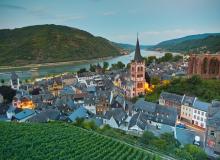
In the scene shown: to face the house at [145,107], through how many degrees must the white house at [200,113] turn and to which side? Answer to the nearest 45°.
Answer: approximately 45° to its right

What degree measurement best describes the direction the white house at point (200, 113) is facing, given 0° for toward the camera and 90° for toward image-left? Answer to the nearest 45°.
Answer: approximately 45°

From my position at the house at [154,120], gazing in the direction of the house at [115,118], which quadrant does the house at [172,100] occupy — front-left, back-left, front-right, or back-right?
back-right

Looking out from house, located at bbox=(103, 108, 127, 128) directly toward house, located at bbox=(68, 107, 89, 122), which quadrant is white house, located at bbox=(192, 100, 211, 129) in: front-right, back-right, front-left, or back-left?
back-right

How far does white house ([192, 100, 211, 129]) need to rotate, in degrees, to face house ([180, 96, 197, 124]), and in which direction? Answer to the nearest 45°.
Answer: approximately 90° to its right

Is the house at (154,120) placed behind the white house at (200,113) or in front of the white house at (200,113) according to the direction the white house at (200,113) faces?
in front

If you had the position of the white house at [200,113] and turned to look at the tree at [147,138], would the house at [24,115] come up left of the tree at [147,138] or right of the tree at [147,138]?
right

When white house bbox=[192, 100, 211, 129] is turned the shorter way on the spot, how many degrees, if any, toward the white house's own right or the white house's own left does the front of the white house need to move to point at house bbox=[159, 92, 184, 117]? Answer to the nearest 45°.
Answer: approximately 90° to the white house's own right

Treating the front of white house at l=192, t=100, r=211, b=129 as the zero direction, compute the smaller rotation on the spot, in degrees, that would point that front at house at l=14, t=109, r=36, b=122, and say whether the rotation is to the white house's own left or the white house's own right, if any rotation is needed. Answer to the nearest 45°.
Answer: approximately 45° to the white house's own right

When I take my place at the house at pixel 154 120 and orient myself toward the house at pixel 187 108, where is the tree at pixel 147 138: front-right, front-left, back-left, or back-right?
back-right
